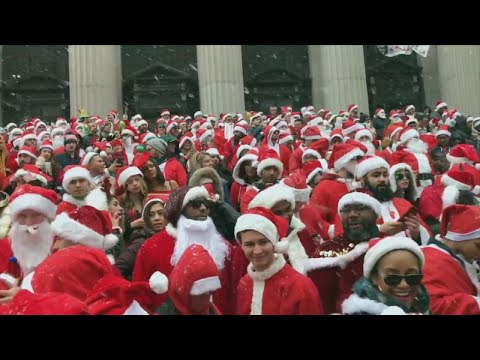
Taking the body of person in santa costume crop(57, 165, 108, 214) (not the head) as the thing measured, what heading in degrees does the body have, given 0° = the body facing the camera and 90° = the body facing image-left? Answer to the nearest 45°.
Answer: approximately 0°

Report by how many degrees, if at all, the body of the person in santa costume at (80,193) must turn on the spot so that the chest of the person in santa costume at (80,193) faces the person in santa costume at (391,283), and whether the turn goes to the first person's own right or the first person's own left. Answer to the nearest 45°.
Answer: approximately 45° to the first person's own left
